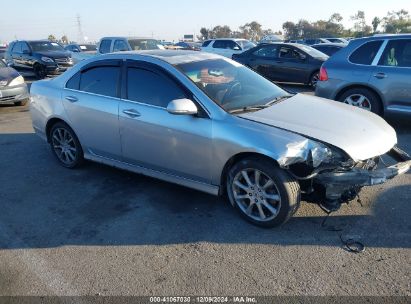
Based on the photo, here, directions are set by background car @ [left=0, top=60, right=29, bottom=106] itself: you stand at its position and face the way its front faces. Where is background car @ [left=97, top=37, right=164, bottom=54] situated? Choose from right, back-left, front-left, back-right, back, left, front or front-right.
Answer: left

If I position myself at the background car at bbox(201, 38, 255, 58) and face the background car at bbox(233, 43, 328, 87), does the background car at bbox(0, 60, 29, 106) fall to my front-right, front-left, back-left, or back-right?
front-right

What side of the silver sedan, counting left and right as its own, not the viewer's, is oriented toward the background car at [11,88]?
back

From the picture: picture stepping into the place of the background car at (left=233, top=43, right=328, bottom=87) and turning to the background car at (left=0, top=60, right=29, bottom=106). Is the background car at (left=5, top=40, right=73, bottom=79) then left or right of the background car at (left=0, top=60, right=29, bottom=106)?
right

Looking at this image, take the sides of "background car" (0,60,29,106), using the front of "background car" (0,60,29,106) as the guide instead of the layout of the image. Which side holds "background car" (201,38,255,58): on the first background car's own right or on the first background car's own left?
on the first background car's own left

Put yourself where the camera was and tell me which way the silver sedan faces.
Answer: facing the viewer and to the right of the viewer

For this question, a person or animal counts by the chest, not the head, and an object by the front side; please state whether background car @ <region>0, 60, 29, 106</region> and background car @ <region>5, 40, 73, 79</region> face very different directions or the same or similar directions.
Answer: same or similar directions

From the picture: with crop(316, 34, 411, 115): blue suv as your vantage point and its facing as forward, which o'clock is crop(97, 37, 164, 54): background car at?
The background car is roughly at 7 o'clock from the blue suv.

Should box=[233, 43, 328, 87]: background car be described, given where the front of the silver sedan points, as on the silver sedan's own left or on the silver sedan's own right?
on the silver sedan's own left
